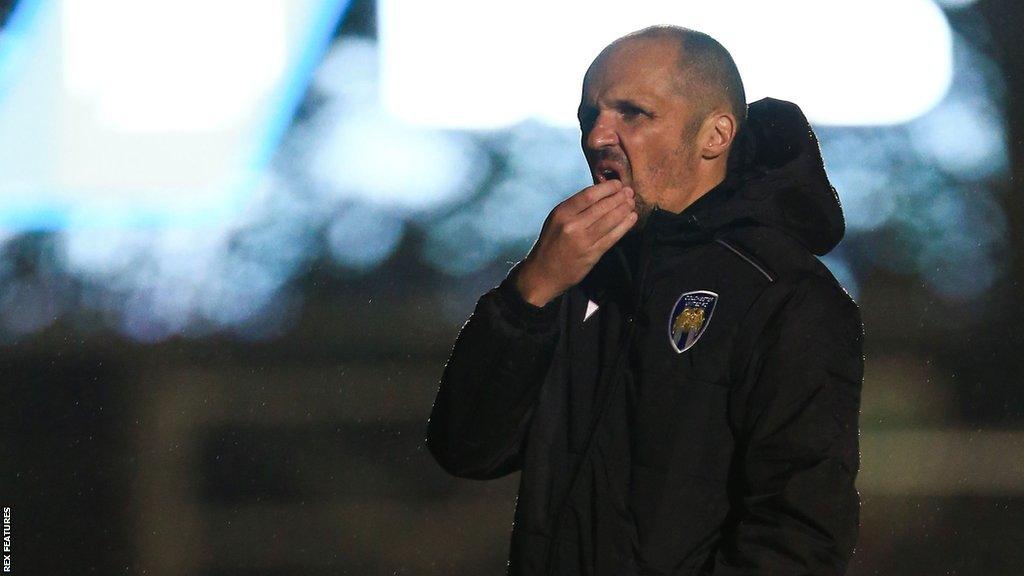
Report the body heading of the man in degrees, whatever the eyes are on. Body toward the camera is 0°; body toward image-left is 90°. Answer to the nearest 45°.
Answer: approximately 45°
